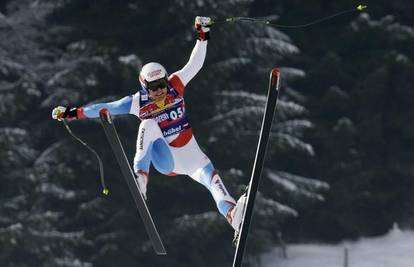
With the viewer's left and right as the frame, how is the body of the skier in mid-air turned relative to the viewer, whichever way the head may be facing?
facing the viewer
